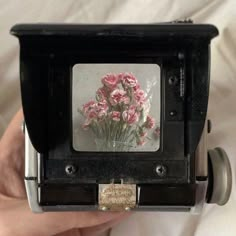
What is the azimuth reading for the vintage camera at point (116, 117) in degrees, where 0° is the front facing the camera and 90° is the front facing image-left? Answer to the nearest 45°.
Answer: approximately 180°
